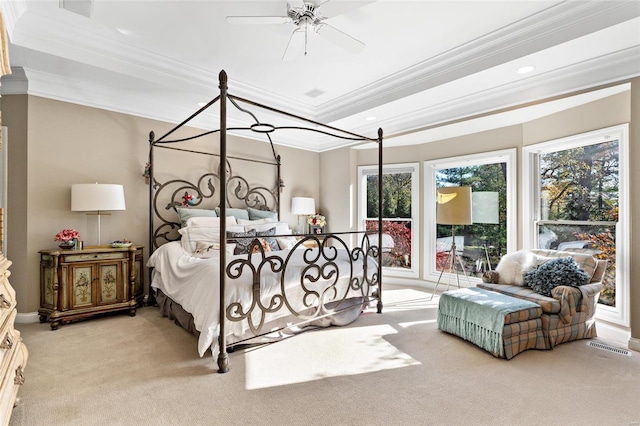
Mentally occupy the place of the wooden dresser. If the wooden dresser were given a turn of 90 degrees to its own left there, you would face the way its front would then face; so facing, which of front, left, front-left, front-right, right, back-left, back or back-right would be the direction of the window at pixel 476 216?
right

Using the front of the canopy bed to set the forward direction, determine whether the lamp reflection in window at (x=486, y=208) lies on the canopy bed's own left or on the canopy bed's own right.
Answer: on the canopy bed's own left

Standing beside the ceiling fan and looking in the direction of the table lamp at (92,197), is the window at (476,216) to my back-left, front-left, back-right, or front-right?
back-right

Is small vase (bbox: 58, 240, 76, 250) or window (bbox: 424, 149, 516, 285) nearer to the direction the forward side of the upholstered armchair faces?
the small vase

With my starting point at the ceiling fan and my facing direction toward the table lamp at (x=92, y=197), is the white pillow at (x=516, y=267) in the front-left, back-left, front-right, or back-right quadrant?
back-right

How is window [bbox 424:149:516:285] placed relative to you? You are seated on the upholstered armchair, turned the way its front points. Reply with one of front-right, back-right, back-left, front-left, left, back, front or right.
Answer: right

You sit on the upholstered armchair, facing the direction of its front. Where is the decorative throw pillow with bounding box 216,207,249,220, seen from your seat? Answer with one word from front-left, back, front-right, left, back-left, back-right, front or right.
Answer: front-right

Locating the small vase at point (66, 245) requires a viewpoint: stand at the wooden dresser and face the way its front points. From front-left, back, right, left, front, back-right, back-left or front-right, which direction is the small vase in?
left

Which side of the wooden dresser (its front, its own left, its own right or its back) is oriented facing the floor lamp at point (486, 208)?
front

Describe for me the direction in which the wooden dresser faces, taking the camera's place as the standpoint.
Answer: facing to the right of the viewer

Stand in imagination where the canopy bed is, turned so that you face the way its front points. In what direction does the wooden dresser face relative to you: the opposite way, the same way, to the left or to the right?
to the left

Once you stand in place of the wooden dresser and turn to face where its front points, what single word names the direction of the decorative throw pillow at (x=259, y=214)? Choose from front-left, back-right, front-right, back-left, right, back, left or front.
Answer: front-left

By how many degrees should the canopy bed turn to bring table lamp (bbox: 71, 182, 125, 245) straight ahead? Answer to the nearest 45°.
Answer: approximately 135° to its right

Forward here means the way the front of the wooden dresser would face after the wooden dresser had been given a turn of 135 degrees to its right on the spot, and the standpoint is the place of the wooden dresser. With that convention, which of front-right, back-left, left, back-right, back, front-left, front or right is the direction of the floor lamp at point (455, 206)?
back-left

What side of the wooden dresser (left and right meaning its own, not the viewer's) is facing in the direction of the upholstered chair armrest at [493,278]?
front

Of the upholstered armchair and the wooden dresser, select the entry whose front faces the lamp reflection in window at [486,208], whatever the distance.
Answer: the wooden dresser
